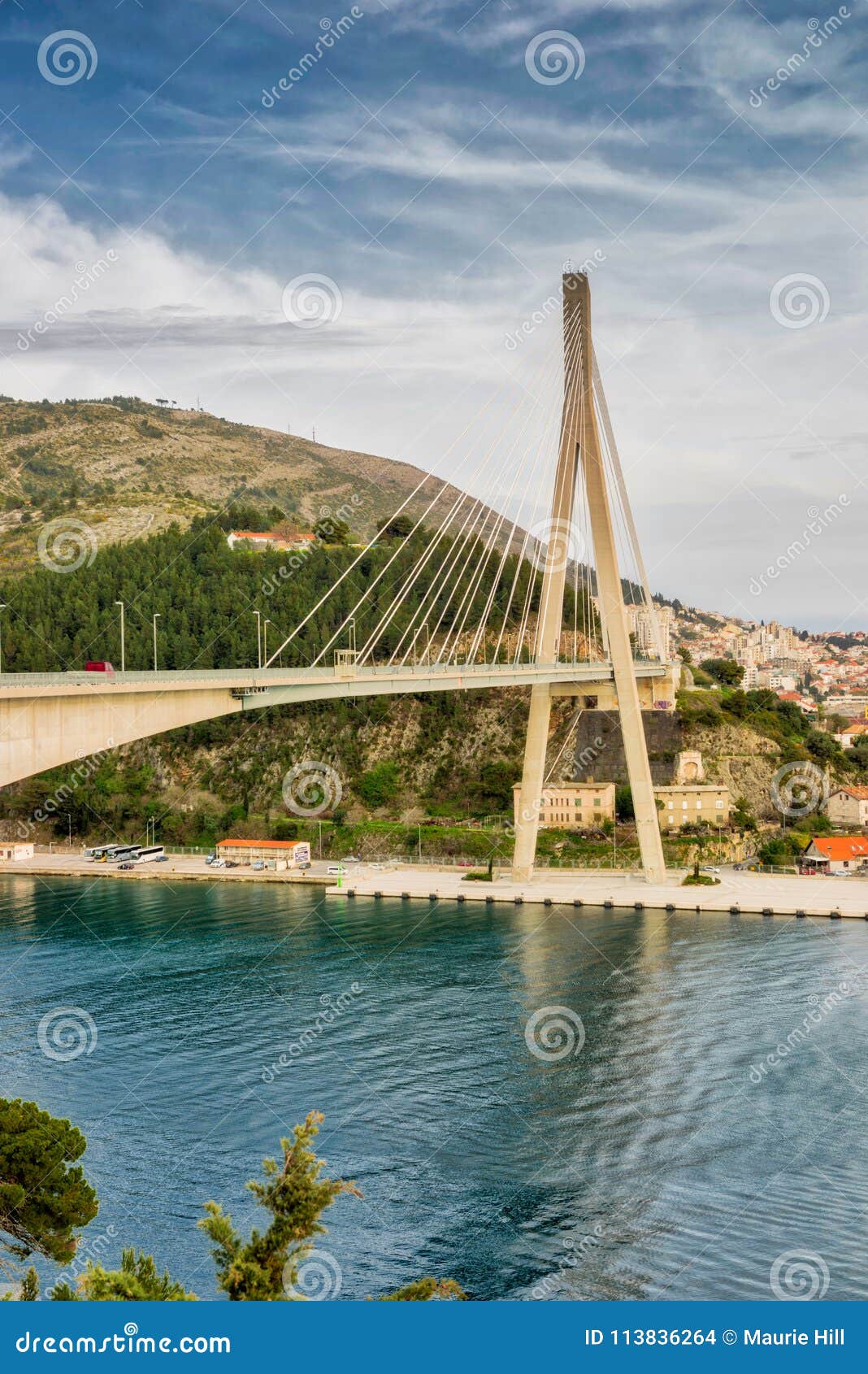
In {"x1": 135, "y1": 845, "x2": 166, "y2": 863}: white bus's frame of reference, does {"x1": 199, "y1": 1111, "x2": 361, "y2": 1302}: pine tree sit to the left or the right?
on its left

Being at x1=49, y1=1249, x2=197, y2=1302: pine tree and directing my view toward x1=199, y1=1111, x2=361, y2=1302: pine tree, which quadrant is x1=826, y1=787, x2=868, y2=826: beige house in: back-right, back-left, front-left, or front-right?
front-left

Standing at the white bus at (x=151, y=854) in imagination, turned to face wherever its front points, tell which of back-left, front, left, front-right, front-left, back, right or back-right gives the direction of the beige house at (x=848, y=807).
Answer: back-left

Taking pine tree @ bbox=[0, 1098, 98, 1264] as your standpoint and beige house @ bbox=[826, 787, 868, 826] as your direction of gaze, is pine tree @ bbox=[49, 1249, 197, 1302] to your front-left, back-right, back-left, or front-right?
back-right

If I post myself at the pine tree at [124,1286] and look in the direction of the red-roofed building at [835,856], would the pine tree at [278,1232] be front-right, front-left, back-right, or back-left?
front-right

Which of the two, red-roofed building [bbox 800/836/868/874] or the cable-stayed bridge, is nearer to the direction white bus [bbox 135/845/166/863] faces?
the cable-stayed bridge

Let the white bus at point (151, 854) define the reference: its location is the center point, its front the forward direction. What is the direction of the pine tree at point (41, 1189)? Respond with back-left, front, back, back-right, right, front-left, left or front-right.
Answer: front-left

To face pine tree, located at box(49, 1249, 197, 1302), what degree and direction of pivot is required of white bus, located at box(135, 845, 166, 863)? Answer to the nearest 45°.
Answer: approximately 45° to its left

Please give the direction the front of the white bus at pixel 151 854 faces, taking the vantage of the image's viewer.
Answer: facing the viewer and to the left of the viewer

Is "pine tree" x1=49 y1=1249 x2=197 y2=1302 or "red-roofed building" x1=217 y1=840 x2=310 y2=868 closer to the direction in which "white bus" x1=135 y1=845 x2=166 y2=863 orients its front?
the pine tree

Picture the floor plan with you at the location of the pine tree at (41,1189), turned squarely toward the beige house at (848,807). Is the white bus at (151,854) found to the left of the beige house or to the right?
left
